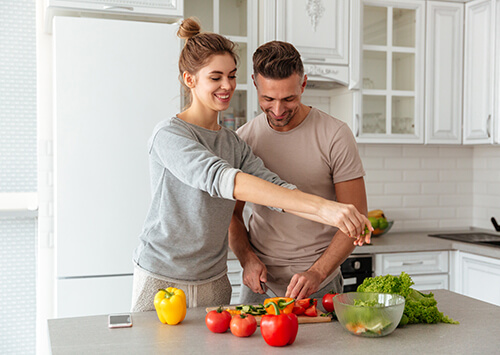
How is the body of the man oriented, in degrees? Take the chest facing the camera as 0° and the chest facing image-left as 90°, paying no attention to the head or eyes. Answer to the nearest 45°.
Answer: approximately 0°

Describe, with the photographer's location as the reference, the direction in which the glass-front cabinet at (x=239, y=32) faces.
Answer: facing the viewer

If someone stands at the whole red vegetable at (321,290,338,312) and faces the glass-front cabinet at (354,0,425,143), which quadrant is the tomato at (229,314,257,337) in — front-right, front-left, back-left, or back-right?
back-left

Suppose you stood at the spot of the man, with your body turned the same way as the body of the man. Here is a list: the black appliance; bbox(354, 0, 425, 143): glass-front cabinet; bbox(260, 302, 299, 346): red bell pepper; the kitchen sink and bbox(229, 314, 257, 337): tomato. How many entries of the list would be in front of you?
2

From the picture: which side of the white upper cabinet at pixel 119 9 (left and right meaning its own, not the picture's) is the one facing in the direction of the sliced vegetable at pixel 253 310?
front

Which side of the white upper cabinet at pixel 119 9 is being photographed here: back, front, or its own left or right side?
front

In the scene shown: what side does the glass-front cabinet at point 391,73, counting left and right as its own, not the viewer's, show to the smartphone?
front

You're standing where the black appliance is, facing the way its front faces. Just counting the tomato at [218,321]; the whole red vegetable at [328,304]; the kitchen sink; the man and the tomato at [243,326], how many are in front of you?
4

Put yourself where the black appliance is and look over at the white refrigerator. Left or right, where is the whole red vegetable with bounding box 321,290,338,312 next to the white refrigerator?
left

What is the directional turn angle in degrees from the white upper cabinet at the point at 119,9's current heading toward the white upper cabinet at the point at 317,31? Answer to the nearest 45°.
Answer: approximately 90° to its left

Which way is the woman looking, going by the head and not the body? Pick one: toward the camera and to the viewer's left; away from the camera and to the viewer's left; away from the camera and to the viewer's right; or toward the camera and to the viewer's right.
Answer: toward the camera and to the viewer's right

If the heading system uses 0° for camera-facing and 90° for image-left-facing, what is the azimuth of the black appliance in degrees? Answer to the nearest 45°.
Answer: approximately 0°
